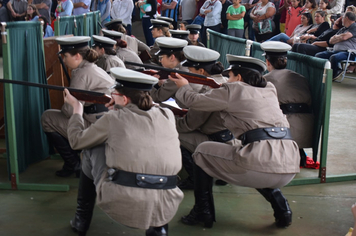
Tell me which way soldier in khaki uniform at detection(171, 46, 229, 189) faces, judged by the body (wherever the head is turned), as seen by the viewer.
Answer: to the viewer's left

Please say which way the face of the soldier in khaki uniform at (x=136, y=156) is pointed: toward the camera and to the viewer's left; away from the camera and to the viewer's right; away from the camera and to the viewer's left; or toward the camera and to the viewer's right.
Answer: away from the camera and to the viewer's left

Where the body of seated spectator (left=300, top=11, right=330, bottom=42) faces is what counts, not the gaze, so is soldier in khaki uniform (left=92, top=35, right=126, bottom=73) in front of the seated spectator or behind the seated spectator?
in front

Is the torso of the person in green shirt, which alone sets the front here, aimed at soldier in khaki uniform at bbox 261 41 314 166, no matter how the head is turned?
yes

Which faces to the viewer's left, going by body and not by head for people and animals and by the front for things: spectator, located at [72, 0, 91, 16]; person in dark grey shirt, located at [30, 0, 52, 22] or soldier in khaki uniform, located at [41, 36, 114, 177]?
the soldier in khaki uniform

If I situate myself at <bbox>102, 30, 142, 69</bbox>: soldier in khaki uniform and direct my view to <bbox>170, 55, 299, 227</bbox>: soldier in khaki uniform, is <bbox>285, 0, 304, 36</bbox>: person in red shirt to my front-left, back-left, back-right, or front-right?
back-left

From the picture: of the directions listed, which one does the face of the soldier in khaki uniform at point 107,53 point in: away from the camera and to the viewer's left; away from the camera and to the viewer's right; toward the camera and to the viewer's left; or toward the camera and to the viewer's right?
away from the camera and to the viewer's left

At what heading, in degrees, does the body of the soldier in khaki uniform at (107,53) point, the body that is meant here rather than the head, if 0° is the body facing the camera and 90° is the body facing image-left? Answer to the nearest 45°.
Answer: approximately 90°

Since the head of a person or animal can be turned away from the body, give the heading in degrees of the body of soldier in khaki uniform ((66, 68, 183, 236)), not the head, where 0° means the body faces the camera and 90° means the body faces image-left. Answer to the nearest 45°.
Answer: approximately 135°

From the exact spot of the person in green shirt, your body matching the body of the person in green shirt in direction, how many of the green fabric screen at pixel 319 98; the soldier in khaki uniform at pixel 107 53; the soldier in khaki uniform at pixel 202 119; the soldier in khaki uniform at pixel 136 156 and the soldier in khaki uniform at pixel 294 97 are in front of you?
5

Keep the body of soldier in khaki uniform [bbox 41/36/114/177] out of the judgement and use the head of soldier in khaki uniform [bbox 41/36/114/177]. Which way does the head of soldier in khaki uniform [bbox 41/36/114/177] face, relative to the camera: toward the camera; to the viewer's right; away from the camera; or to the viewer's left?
to the viewer's left
